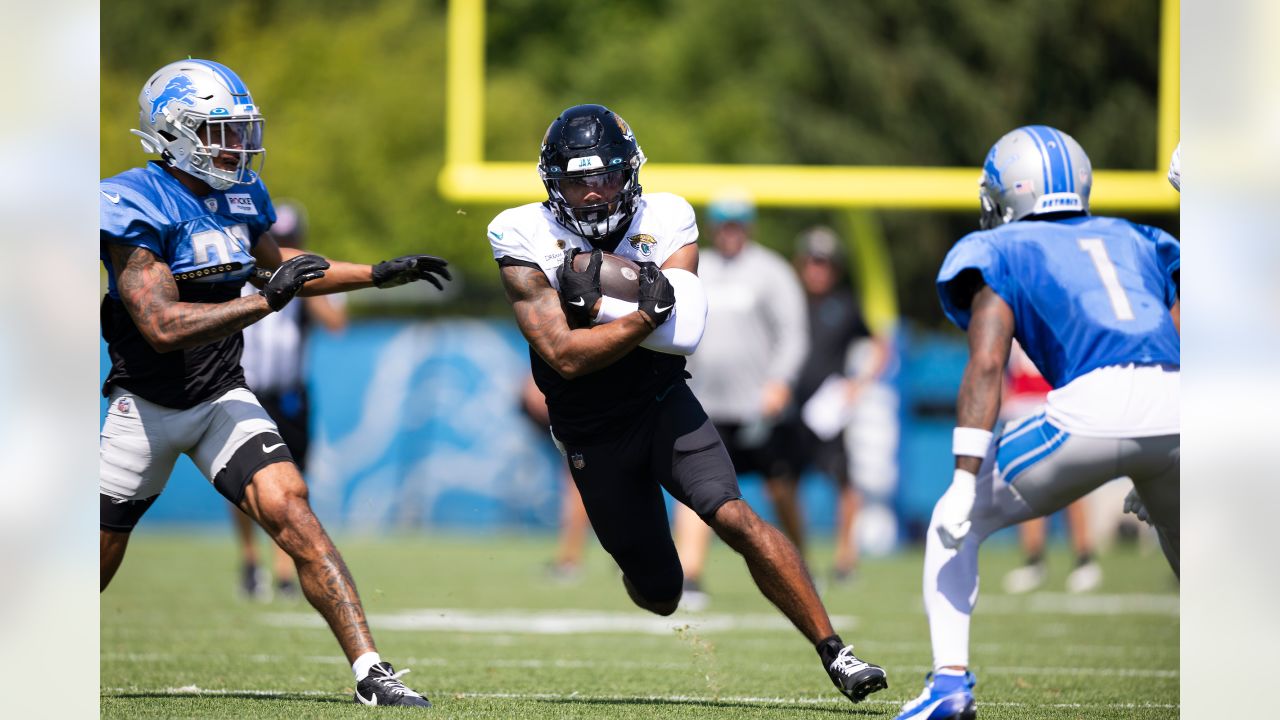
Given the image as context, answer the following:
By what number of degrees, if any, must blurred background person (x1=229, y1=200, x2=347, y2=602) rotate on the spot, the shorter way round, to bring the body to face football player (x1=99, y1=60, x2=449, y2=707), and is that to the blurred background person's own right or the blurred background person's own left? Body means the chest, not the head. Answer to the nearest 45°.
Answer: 0° — they already face them

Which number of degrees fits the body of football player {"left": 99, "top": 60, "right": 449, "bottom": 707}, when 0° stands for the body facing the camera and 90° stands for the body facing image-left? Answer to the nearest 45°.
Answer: approximately 315°

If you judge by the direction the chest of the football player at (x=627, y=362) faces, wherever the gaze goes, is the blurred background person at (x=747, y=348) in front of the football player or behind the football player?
behind

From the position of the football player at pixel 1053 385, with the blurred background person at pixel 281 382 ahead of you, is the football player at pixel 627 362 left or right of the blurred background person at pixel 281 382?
left

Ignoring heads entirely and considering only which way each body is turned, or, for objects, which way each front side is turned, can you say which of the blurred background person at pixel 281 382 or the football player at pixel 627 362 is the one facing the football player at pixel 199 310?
the blurred background person

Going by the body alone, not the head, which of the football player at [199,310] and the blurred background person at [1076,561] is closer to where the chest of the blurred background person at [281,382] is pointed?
the football player

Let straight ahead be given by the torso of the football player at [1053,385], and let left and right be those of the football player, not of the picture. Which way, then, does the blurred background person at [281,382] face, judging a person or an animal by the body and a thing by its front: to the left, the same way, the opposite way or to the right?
the opposite way

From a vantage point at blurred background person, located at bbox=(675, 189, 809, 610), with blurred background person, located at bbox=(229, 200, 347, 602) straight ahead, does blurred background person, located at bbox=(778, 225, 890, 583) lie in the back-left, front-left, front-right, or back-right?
back-right

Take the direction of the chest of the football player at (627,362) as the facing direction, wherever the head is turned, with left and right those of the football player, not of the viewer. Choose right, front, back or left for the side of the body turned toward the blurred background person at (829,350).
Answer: back

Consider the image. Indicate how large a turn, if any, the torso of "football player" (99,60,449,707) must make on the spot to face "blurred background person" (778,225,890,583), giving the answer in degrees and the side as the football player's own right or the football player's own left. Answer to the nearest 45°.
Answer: approximately 90° to the football player's own left

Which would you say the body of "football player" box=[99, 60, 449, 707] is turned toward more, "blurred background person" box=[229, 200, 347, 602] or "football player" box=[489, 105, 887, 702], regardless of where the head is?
the football player

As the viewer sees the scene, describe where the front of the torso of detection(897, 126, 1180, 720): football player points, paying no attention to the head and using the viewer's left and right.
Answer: facing away from the viewer and to the left of the viewer

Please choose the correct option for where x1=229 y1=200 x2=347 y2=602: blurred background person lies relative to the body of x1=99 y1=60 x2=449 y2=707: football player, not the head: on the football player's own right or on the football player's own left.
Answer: on the football player's own left
